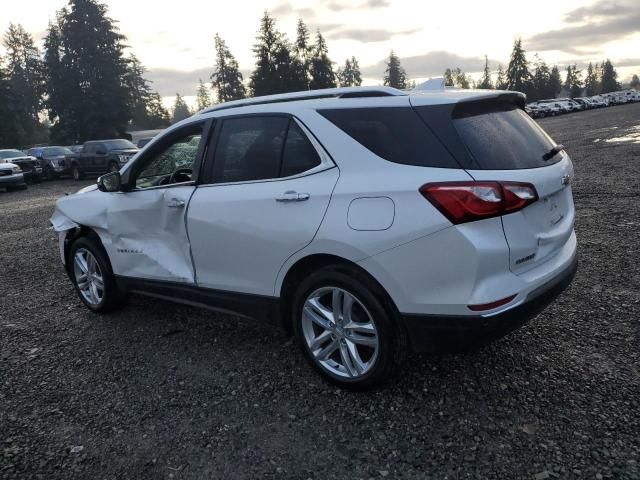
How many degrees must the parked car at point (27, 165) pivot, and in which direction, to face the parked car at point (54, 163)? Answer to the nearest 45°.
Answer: approximately 90° to its left

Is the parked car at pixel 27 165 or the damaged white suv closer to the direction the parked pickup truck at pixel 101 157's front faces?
the damaged white suv

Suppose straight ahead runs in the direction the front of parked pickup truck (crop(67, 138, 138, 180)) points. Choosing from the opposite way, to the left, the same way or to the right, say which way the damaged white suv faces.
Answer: the opposite way

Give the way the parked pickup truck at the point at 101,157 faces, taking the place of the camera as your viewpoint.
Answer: facing the viewer and to the right of the viewer

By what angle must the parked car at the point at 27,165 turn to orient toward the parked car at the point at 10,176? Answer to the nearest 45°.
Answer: approximately 45° to its right

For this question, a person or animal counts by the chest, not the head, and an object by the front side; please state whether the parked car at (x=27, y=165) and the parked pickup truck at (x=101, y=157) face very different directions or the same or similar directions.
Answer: same or similar directions

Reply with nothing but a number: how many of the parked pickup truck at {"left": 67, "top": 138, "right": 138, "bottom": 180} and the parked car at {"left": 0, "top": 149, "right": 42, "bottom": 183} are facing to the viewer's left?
0

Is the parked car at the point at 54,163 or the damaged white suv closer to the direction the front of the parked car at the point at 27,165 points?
the damaged white suv

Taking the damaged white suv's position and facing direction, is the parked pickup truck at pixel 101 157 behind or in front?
in front

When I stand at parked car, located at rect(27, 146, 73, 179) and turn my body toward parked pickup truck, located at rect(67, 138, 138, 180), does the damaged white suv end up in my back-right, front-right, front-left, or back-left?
front-right

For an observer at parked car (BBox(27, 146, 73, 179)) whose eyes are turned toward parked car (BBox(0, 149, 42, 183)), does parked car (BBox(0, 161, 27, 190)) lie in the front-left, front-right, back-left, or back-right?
front-left

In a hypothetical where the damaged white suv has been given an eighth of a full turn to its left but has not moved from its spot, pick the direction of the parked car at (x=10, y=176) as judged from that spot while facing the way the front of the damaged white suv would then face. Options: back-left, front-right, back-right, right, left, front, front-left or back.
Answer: front-right

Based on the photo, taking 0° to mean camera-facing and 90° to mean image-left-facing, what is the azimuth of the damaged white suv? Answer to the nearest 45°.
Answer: approximately 135°

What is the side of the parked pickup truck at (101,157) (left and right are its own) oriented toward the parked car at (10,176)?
right
